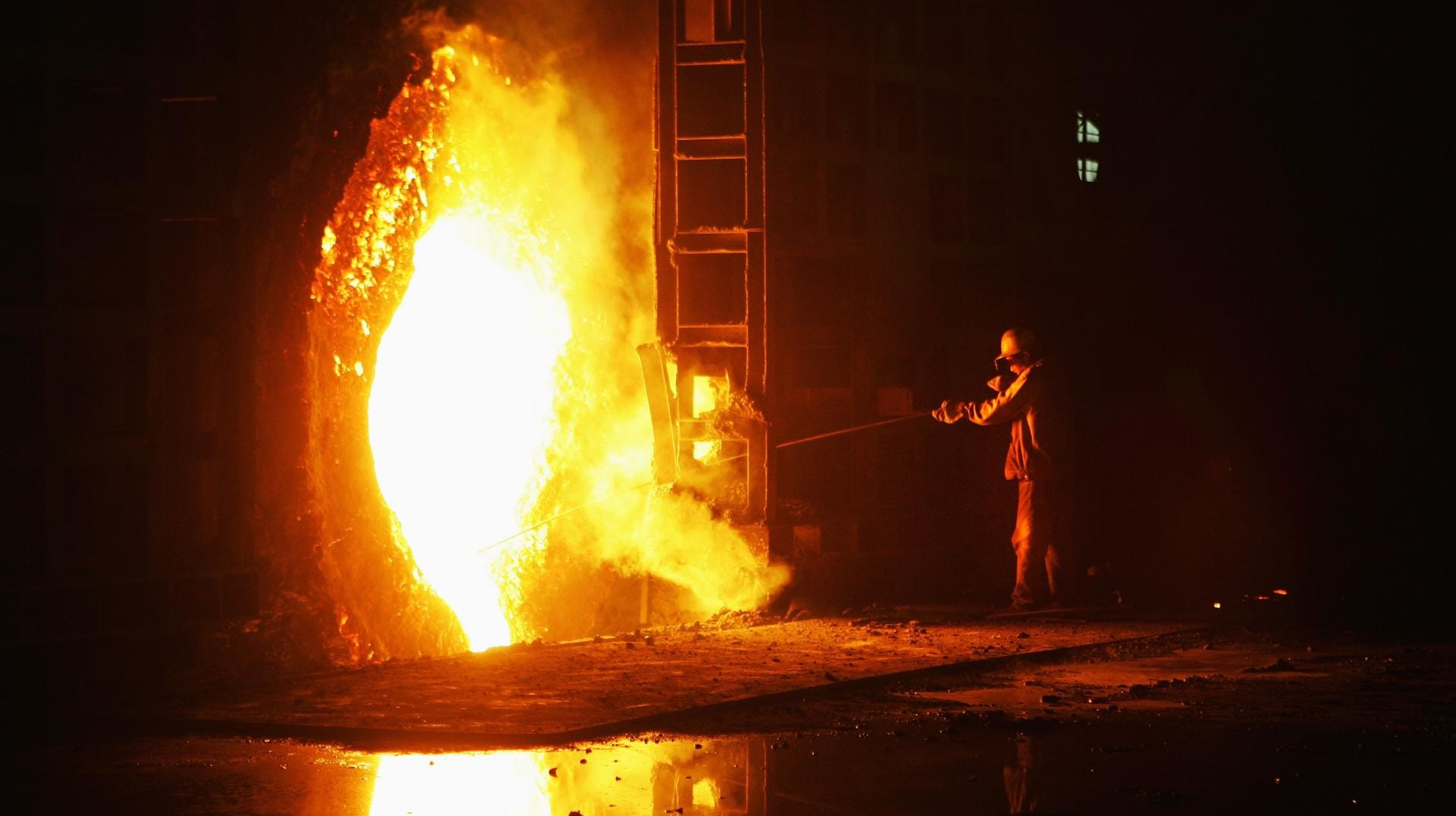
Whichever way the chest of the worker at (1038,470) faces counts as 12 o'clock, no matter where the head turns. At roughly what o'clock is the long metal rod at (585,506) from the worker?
The long metal rod is roughly at 12 o'clock from the worker.

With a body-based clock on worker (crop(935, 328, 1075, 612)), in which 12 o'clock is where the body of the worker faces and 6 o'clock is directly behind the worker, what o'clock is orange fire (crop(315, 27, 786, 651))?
The orange fire is roughly at 12 o'clock from the worker.

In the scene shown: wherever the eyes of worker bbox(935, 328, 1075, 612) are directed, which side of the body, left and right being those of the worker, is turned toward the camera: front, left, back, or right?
left

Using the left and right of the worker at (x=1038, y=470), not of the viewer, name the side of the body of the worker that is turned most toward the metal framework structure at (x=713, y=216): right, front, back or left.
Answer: front
